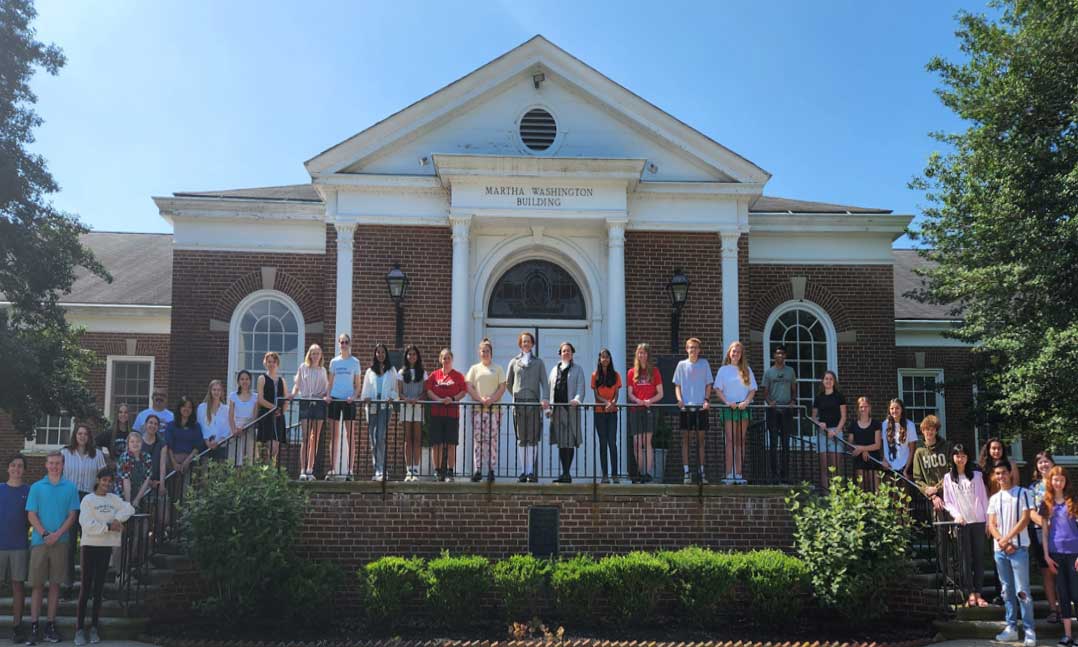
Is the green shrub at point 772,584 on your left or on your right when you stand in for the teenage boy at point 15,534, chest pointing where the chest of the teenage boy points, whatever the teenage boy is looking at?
on your left

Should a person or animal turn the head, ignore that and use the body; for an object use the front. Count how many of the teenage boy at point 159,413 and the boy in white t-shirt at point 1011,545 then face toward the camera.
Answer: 2

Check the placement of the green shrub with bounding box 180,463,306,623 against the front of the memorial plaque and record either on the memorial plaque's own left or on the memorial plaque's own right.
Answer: on the memorial plaque's own right

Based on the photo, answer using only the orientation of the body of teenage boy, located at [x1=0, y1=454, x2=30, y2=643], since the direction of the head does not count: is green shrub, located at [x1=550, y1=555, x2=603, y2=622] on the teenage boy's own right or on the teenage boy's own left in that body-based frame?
on the teenage boy's own left

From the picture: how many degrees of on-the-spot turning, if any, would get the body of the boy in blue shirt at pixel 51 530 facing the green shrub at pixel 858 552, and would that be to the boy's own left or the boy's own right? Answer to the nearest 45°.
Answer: approximately 90° to the boy's own left

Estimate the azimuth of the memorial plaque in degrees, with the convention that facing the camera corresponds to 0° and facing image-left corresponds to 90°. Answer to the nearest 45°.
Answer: approximately 0°

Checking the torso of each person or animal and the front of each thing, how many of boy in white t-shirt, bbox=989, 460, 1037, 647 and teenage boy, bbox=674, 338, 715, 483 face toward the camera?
2
